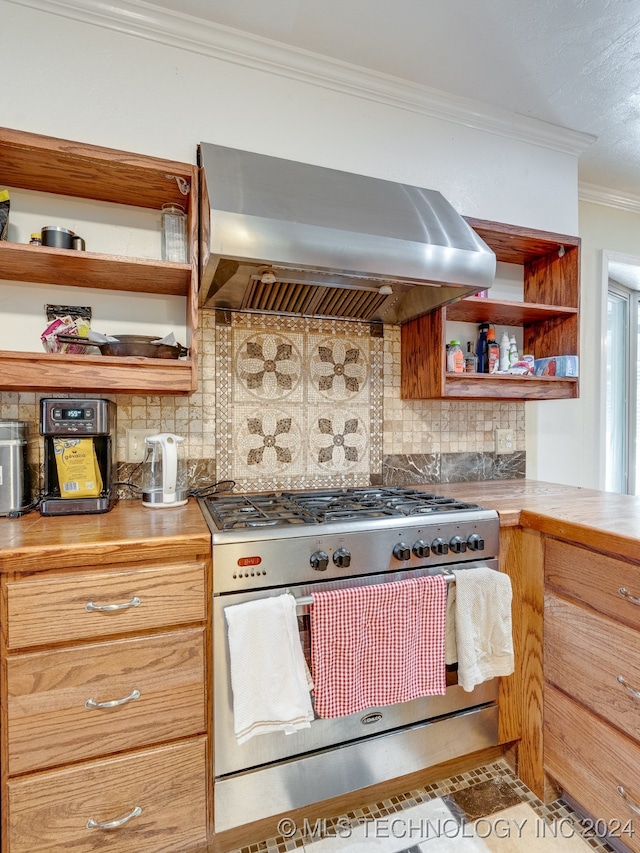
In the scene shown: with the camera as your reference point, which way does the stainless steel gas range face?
facing the viewer and to the right of the viewer

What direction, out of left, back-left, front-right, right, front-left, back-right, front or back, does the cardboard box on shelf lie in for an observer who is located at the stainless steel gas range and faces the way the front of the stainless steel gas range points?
left

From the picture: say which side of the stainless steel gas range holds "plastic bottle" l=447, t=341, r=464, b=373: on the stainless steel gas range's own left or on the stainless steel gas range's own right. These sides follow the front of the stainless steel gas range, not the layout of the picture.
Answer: on the stainless steel gas range's own left

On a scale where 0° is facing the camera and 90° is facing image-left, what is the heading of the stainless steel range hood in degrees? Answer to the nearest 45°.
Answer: approximately 315°

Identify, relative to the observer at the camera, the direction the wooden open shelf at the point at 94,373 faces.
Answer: facing the viewer

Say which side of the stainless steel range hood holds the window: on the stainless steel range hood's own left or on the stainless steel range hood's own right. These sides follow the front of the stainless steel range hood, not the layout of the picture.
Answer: on the stainless steel range hood's own left

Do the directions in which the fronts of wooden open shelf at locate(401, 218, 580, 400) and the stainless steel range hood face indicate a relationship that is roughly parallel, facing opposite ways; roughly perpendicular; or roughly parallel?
roughly parallel

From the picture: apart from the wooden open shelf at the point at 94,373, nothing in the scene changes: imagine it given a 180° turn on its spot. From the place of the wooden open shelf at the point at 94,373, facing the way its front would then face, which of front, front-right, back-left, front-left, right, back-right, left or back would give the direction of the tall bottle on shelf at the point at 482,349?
right

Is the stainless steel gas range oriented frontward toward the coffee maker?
no

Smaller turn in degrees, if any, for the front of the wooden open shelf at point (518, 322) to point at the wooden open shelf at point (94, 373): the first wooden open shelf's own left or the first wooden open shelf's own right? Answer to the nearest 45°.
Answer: approximately 90° to the first wooden open shelf's own right

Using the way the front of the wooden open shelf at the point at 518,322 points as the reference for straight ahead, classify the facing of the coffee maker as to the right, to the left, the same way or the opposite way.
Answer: the same way

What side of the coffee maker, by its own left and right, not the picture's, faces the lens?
front

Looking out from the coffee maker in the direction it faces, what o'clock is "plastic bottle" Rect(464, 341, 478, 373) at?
The plastic bottle is roughly at 9 o'clock from the coffee maker.

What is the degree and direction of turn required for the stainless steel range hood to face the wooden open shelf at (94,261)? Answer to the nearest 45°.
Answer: approximately 135° to its right

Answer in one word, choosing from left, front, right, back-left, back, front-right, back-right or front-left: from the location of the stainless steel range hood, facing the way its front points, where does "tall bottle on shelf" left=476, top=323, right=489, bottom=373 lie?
left

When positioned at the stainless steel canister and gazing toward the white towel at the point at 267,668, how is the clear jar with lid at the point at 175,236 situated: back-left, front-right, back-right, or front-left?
front-left

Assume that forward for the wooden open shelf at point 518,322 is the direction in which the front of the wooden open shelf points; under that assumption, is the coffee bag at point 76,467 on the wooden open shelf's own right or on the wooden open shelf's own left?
on the wooden open shelf's own right
